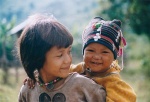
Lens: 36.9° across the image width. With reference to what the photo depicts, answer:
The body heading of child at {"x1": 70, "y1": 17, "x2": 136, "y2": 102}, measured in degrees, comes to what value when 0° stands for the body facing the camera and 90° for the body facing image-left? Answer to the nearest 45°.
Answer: approximately 45°

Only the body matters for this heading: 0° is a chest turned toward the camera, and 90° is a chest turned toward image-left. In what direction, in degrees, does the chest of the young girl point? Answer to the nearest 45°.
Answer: approximately 0°
